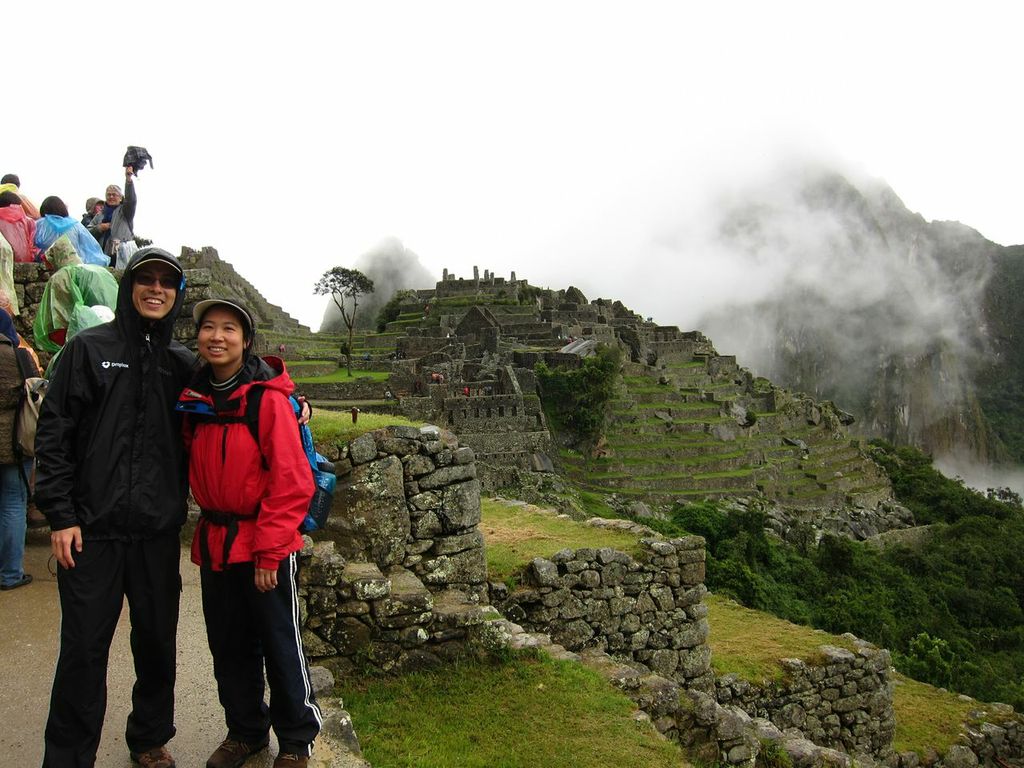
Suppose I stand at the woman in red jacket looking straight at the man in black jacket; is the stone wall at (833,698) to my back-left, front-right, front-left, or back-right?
back-right

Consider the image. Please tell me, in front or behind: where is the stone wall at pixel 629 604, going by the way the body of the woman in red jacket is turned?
behind

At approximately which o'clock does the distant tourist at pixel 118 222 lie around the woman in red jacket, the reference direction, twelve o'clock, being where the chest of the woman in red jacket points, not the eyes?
The distant tourist is roughly at 4 o'clock from the woman in red jacket.

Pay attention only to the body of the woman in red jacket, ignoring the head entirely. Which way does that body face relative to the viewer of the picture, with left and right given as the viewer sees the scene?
facing the viewer and to the left of the viewer

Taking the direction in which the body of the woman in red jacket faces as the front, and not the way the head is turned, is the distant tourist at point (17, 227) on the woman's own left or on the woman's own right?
on the woman's own right
